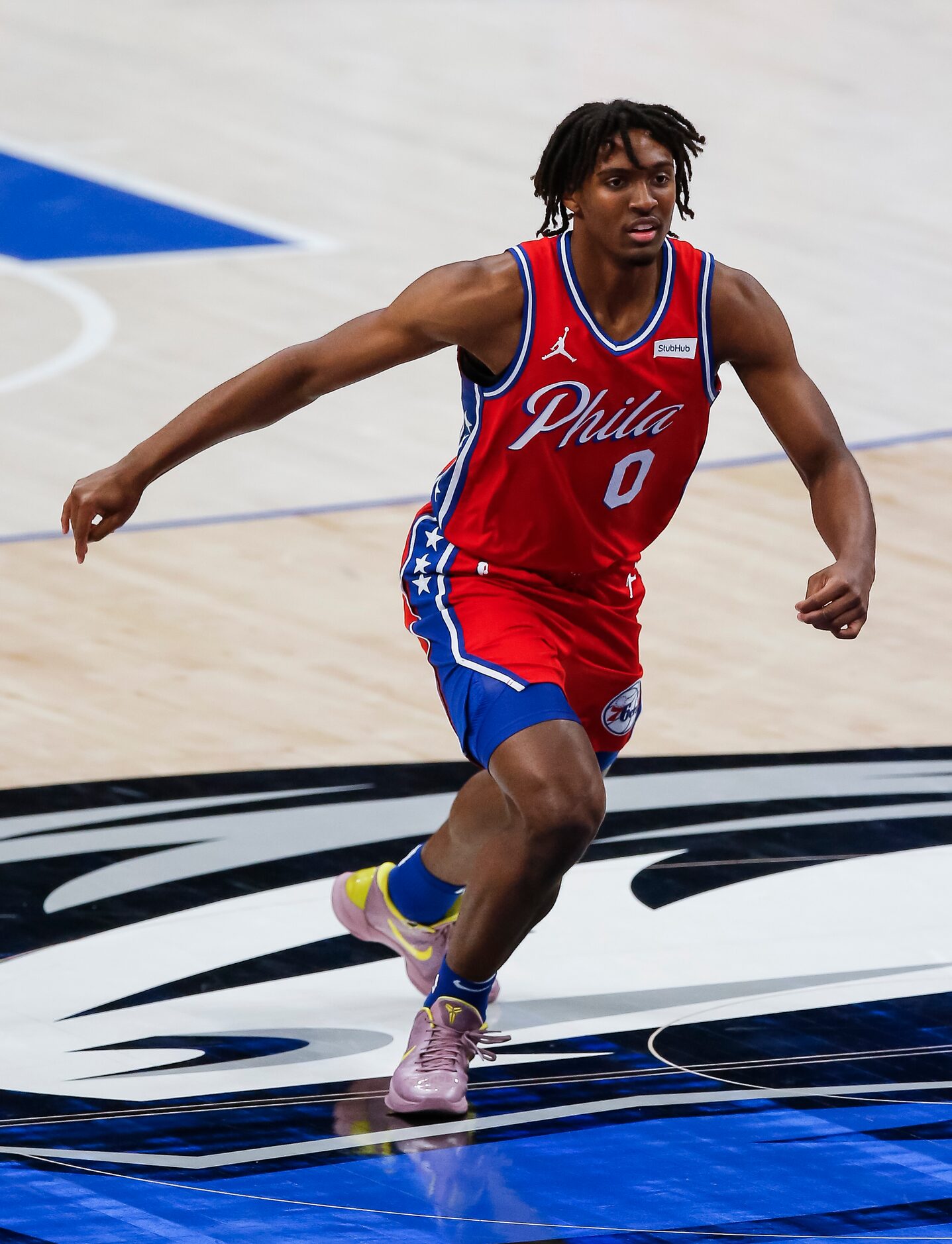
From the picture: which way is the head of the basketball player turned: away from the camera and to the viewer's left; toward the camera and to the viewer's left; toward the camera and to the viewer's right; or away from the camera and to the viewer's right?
toward the camera and to the viewer's right

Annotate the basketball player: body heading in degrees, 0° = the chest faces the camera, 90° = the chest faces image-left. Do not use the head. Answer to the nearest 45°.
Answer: approximately 315°
